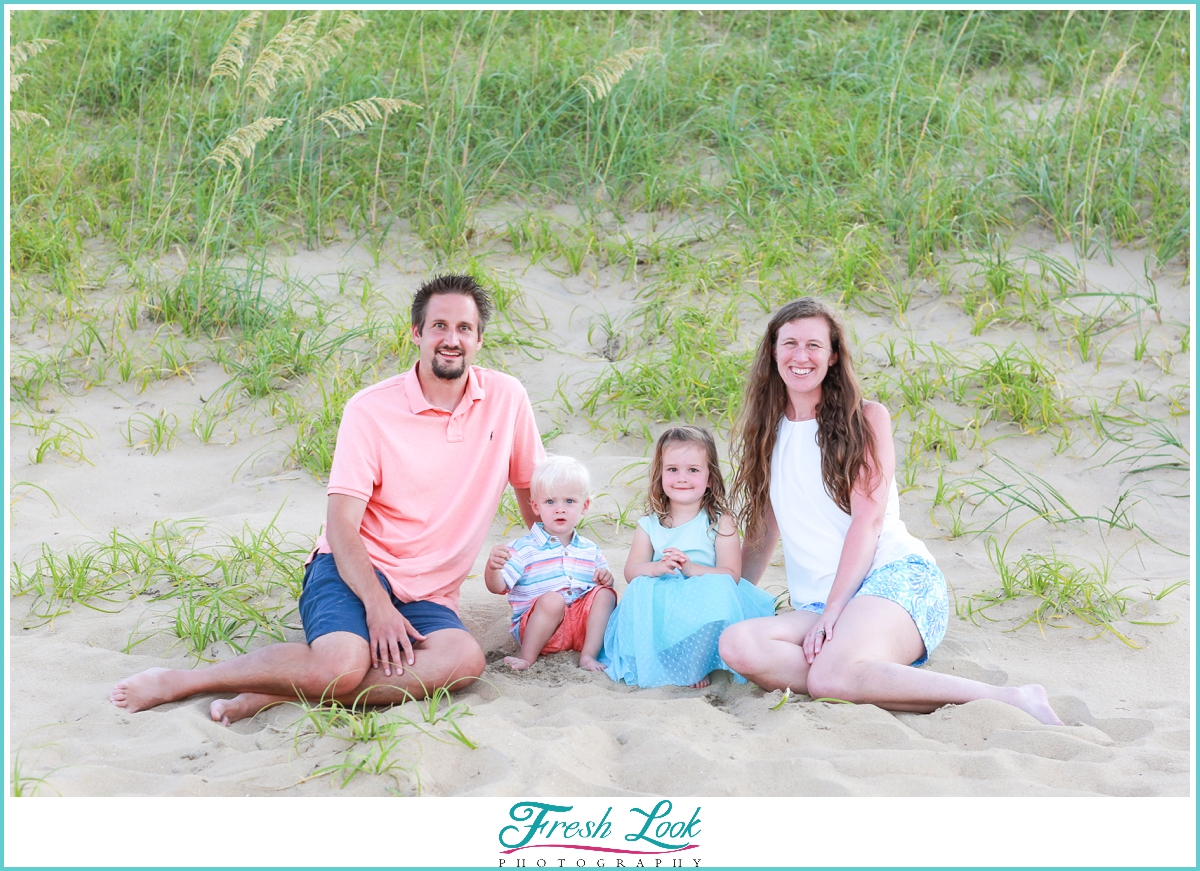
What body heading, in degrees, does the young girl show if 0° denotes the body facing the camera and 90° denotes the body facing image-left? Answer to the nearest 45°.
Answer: approximately 0°

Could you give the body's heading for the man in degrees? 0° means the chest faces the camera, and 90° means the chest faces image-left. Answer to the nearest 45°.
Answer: approximately 0°

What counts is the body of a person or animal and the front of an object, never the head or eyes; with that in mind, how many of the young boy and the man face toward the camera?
2

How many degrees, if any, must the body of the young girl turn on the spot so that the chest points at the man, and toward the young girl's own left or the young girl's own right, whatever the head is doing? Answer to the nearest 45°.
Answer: approximately 90° to the young girl's own right

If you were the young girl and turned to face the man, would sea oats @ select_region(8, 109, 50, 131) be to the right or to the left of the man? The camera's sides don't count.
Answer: right

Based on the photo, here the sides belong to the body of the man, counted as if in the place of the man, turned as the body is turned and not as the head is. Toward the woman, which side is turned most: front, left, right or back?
left

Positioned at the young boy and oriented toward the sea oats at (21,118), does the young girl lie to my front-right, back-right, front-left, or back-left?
back-right

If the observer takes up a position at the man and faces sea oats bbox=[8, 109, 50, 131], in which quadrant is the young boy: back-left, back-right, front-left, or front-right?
back-right

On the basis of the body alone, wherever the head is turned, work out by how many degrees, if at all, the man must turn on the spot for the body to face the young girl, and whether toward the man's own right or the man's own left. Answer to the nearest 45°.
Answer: approximately 90° to the man's own left
